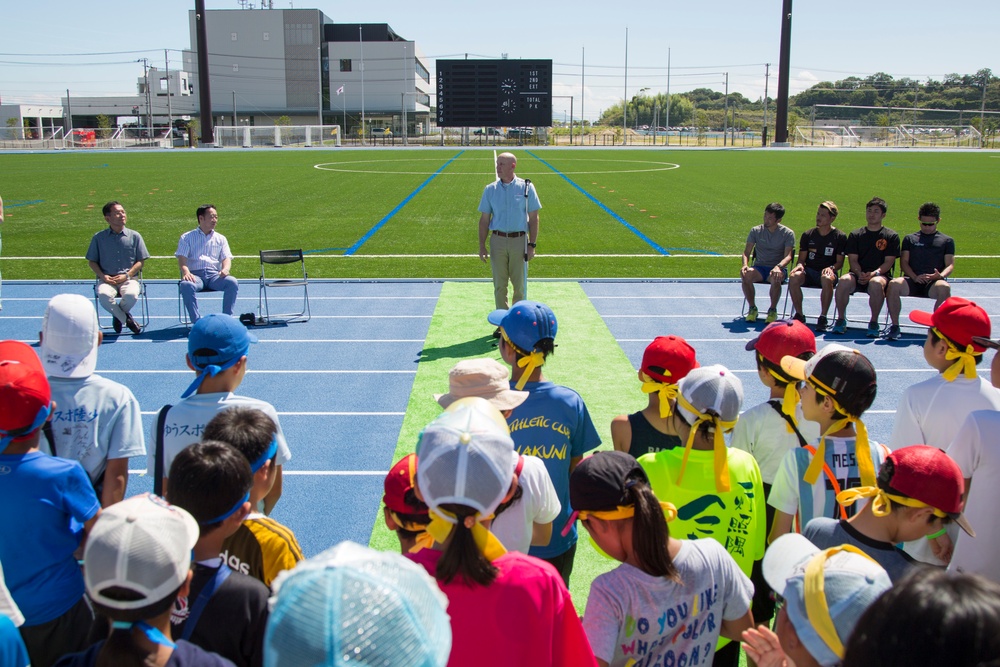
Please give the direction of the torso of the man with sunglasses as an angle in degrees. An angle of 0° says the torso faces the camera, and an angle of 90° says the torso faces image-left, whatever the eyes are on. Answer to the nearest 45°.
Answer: approximately 0°

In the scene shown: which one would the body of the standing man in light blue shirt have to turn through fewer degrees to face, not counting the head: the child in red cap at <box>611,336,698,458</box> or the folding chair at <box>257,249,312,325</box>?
the child in red cap

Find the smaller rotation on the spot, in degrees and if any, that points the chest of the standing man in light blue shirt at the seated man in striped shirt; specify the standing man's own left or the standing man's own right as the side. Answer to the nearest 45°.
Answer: approximately 90° to the standing man's own right

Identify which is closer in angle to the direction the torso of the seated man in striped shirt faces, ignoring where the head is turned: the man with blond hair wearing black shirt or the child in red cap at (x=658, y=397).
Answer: the child in red cap

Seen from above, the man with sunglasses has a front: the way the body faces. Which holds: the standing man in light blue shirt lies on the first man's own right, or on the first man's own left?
on the first man's own right

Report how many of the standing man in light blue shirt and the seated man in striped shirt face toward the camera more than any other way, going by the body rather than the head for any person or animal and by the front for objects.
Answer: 2

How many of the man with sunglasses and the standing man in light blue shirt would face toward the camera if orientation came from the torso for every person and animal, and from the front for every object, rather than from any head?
2

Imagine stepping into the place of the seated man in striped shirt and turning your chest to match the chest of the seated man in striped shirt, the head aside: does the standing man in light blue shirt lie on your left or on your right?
on your left

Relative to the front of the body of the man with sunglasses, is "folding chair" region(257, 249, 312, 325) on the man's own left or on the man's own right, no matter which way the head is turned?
on the man's own right

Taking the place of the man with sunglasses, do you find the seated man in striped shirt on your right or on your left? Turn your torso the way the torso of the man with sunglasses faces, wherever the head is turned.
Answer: on your right

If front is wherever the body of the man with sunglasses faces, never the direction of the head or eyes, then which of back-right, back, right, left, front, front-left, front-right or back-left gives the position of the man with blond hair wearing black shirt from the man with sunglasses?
right
